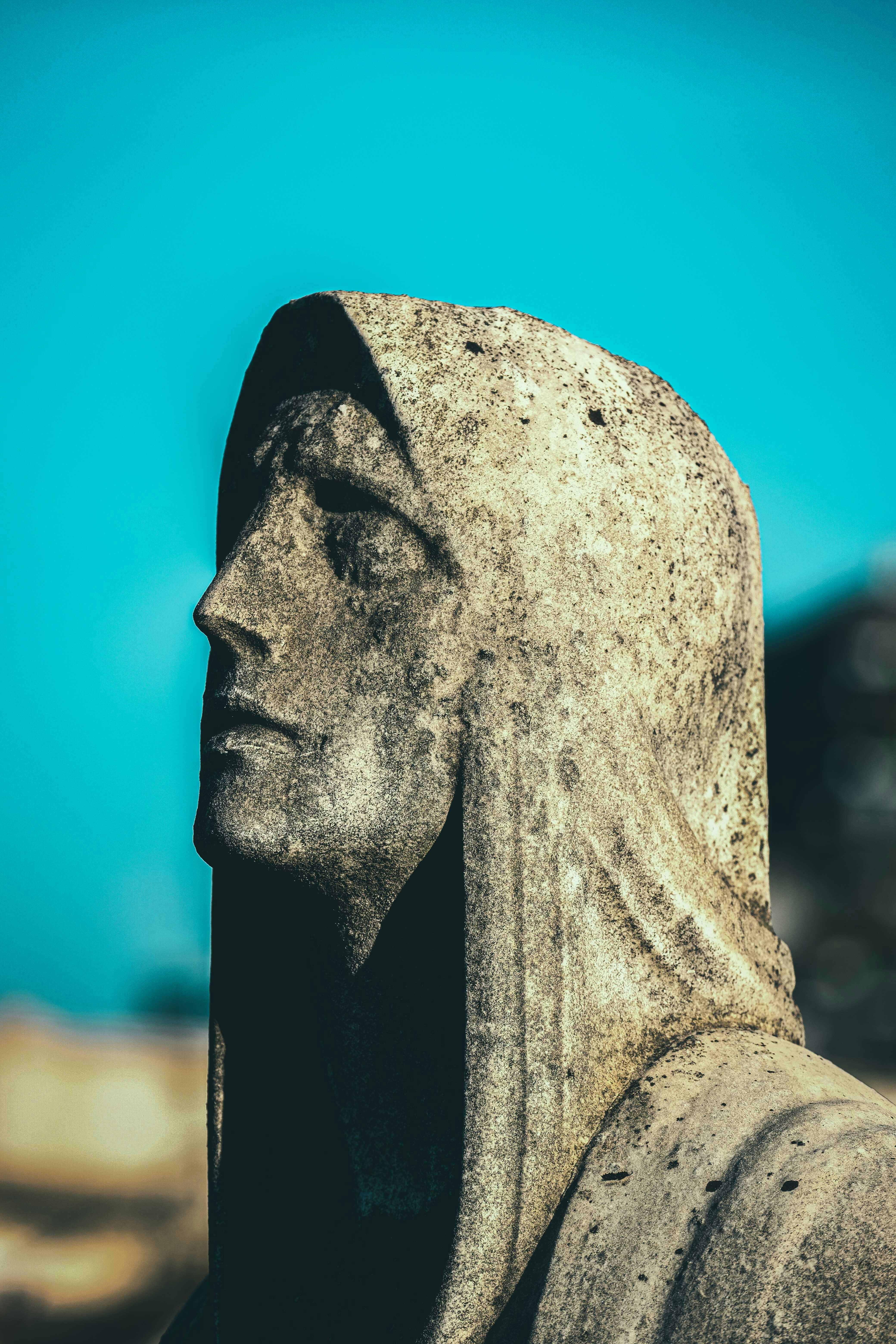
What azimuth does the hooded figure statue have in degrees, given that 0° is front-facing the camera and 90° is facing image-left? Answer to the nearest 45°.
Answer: approximately 45°

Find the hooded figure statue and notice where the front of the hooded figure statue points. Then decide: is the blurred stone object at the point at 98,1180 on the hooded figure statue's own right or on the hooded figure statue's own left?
on the hooded figure statue's own right

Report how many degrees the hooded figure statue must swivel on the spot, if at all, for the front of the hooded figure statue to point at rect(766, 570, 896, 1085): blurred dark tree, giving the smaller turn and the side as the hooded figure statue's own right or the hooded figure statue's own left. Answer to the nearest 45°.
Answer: approximately 135° to the hooded figure statue's own right
